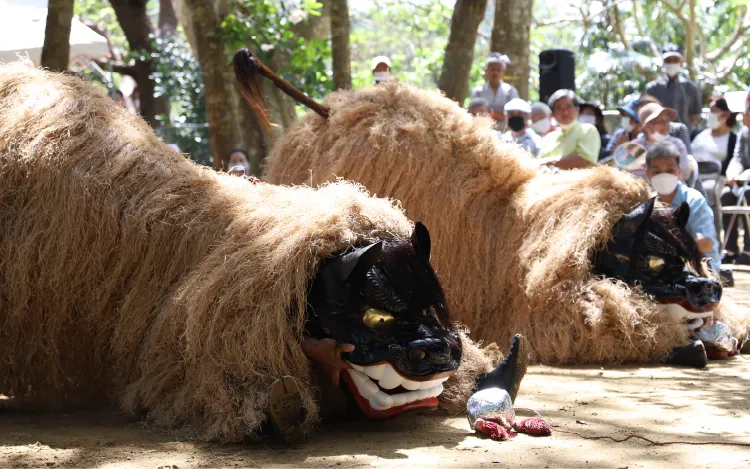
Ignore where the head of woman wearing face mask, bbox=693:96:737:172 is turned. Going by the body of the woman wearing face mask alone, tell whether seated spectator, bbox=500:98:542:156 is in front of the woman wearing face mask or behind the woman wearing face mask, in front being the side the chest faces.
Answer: in front

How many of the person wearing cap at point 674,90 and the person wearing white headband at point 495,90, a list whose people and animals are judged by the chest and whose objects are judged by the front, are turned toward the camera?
2

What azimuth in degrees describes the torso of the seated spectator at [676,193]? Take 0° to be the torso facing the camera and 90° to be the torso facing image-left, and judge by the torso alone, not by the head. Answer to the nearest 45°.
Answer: approximately 0°

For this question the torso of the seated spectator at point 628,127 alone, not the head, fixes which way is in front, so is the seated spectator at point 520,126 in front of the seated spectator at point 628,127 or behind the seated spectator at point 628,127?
in front

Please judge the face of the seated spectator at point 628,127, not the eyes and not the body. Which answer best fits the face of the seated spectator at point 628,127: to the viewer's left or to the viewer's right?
to the viewer's left

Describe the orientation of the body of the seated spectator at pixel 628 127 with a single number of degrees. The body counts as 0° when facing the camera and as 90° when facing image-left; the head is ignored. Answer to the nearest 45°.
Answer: approximately 45°
